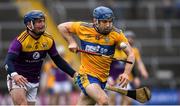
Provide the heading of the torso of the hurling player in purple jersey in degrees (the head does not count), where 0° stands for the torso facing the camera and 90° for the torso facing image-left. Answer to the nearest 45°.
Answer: approximately 315°
